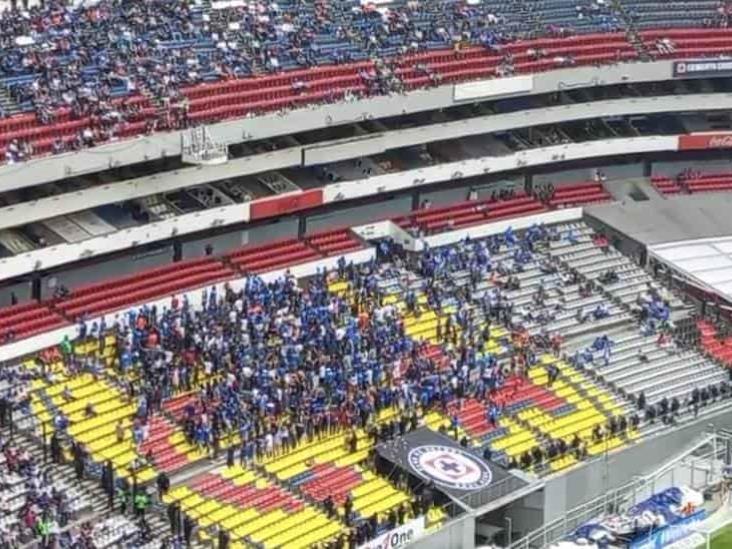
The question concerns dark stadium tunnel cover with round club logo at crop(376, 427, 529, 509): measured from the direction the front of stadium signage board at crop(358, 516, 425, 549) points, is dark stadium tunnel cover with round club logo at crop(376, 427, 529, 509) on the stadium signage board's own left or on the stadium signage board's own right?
on the stadium signage board's own left

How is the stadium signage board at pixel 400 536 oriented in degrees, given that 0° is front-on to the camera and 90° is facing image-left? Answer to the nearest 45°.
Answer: approximately 315°
